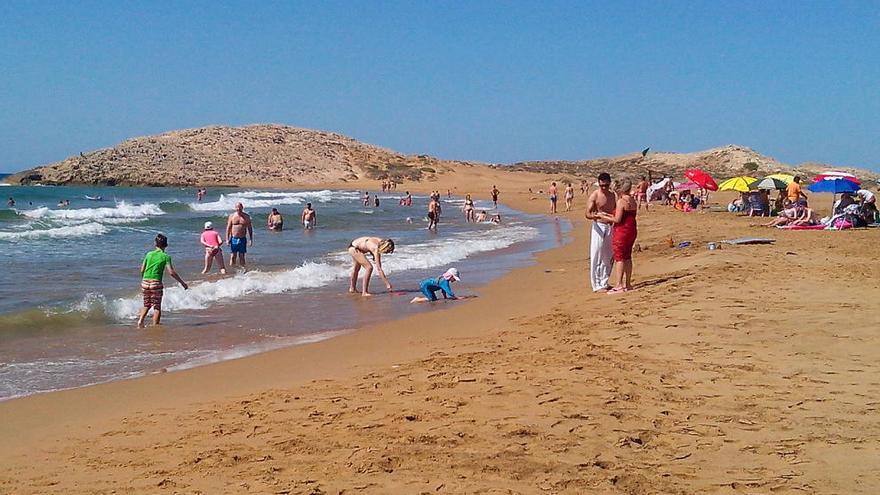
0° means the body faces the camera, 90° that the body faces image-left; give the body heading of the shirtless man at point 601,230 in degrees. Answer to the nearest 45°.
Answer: approximately 315°

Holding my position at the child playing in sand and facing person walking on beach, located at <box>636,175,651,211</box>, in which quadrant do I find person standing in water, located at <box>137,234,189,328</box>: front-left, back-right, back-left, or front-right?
back-left

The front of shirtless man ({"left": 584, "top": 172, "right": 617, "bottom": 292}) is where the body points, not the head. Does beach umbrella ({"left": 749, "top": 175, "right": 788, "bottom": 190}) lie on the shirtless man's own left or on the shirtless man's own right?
on the shirtless man's own left

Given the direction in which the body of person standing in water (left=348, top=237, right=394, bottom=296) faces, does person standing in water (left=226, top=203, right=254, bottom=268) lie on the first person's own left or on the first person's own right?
on the first person's own left

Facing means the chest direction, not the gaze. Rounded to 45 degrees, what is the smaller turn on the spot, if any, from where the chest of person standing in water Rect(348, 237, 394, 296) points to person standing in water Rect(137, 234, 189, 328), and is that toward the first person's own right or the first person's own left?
approximately 135° to the first person's own right

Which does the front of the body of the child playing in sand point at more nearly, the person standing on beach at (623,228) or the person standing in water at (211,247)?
the person standing on beach

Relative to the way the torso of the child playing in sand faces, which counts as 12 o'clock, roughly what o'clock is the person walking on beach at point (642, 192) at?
The person walking on beach is roughly at 10 o'clock from the child playing in sand.

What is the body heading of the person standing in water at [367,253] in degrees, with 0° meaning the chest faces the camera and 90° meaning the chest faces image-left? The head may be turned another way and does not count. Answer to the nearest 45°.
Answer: approximately 270°

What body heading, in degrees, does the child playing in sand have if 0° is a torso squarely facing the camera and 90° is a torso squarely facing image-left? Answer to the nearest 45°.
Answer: approximately 270°

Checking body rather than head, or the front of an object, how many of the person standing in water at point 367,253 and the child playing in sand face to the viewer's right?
2
